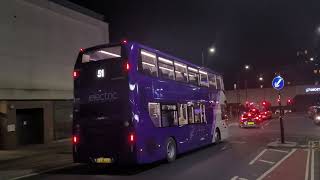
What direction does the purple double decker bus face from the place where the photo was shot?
facing away from the viewer and to the right of the viewer

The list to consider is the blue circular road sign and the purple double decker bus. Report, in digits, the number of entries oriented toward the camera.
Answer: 1

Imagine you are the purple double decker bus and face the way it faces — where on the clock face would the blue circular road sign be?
The blue circular road sign is roughly at 12 o'clock from the purple double decker bus.

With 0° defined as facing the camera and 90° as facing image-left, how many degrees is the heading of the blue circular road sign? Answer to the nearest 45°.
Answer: approximately 0°

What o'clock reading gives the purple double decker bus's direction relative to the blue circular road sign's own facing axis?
The purple double decker bus is roughly at 1 o'clock from the blue circular road sign.
